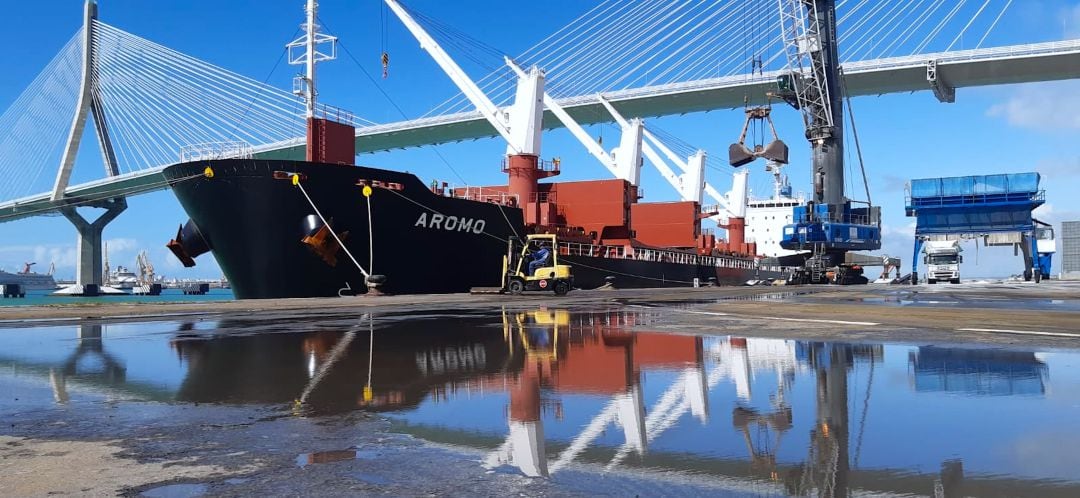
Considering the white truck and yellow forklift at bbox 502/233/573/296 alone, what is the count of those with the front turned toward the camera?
1

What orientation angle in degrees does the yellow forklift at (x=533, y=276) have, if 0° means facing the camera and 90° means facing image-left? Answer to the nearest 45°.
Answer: approximately 90°

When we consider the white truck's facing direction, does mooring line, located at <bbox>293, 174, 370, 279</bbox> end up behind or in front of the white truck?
in front

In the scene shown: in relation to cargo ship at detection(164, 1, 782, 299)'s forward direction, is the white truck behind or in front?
behind

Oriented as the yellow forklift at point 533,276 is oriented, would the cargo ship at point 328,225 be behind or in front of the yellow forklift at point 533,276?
in front

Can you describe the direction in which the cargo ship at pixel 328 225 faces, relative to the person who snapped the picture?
facing the viewer and to the left of the viewer

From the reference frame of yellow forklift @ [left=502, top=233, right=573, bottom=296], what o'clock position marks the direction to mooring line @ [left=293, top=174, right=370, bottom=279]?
The mooring line is roughly at 11 o'clock from the yellow forklift.

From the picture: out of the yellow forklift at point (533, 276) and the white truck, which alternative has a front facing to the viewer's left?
the yellow forklift

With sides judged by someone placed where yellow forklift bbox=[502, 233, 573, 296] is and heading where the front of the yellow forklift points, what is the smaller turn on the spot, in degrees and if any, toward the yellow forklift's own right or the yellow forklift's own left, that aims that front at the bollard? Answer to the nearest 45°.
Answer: approximately 45° to the yellow forklift's own left

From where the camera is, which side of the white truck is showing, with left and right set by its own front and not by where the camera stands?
front
